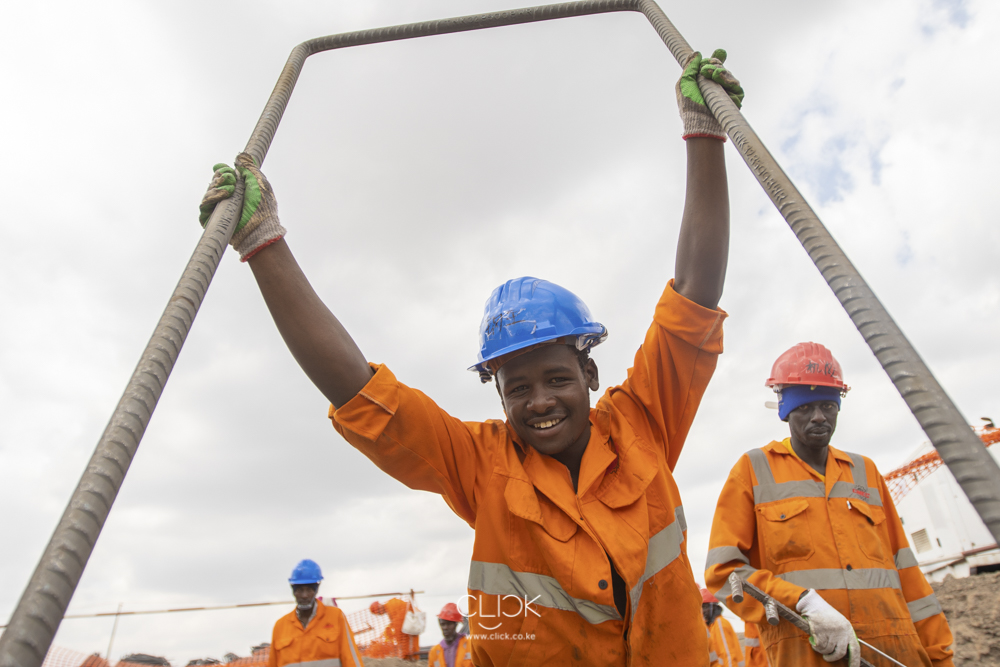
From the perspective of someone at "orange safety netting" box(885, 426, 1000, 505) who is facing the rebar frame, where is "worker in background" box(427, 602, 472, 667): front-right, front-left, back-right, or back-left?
front-right

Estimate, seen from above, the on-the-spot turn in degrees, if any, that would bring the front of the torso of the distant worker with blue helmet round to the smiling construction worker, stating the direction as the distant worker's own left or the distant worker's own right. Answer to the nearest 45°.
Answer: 0° — they already face them

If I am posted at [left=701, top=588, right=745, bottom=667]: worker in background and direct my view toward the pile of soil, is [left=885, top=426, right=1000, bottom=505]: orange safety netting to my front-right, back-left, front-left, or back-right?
front-left

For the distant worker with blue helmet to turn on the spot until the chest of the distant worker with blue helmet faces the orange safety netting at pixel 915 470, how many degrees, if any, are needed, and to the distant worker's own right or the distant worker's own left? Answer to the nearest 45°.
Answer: approximately 135° to the distant worker's own left

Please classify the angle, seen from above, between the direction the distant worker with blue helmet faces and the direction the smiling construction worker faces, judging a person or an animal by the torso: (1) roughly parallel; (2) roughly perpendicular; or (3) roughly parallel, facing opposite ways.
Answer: roughly parallel

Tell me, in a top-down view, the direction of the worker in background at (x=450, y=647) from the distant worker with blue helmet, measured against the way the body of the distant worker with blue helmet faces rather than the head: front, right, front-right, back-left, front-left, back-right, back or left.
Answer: back-left

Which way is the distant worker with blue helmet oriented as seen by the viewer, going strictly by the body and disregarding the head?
toward the camera

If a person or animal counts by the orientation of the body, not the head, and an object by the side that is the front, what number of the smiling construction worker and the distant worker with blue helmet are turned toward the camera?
2

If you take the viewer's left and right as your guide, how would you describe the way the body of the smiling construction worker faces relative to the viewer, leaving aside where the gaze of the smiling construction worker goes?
facing the viewer

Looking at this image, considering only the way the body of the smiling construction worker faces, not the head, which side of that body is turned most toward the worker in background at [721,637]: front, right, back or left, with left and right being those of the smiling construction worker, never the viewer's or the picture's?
back

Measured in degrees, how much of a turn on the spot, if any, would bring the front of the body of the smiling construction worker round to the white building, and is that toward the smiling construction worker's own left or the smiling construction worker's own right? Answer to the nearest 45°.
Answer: approximately 135° to the smiling construction worker's own left

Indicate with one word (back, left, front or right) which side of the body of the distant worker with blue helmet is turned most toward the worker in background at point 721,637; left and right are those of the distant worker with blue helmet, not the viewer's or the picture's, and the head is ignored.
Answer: left

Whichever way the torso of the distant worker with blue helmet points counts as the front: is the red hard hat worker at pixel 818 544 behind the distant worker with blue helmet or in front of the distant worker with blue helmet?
in front

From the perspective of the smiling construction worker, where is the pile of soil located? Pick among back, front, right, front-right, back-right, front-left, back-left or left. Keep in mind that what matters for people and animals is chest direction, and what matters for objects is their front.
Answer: back-left
